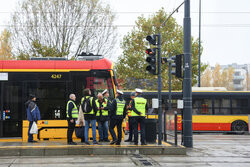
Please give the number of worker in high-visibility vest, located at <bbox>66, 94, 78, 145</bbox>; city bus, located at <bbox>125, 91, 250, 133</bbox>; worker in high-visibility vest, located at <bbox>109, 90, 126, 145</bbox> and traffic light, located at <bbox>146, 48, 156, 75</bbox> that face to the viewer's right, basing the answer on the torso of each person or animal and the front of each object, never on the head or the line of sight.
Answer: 1

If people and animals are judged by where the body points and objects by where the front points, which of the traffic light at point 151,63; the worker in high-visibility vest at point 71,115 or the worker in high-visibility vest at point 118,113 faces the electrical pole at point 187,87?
the worker in high-visibility vest at point 71,115

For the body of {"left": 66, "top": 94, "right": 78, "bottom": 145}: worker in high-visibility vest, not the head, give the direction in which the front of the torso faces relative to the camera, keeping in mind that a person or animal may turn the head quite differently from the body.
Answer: to the viewer's right

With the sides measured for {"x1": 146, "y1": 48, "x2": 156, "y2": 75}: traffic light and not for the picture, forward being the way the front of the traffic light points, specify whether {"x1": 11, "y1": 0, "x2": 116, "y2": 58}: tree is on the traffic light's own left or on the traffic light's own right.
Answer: on the traffic light's own right

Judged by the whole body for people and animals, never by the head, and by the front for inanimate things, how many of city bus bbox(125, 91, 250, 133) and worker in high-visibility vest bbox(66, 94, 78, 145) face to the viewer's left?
1

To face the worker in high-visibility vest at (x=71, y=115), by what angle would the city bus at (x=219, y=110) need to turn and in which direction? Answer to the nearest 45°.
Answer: approximately 45° to its left

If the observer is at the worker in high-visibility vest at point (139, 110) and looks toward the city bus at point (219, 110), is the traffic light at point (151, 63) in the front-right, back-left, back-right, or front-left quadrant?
front-right

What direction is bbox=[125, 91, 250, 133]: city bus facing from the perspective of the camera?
to the viewer's left

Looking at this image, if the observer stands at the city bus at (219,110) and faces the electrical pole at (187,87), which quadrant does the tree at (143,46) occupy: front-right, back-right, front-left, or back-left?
back-right

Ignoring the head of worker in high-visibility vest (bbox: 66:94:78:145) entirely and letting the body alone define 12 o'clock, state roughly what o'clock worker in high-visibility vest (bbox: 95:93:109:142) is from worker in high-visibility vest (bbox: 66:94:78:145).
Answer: worker in high-visibility vest (bbox: 95:93:109:142) is roughly at 11 o'clock from worker in high-visibility vest (bbox: 66:94:78:145).
